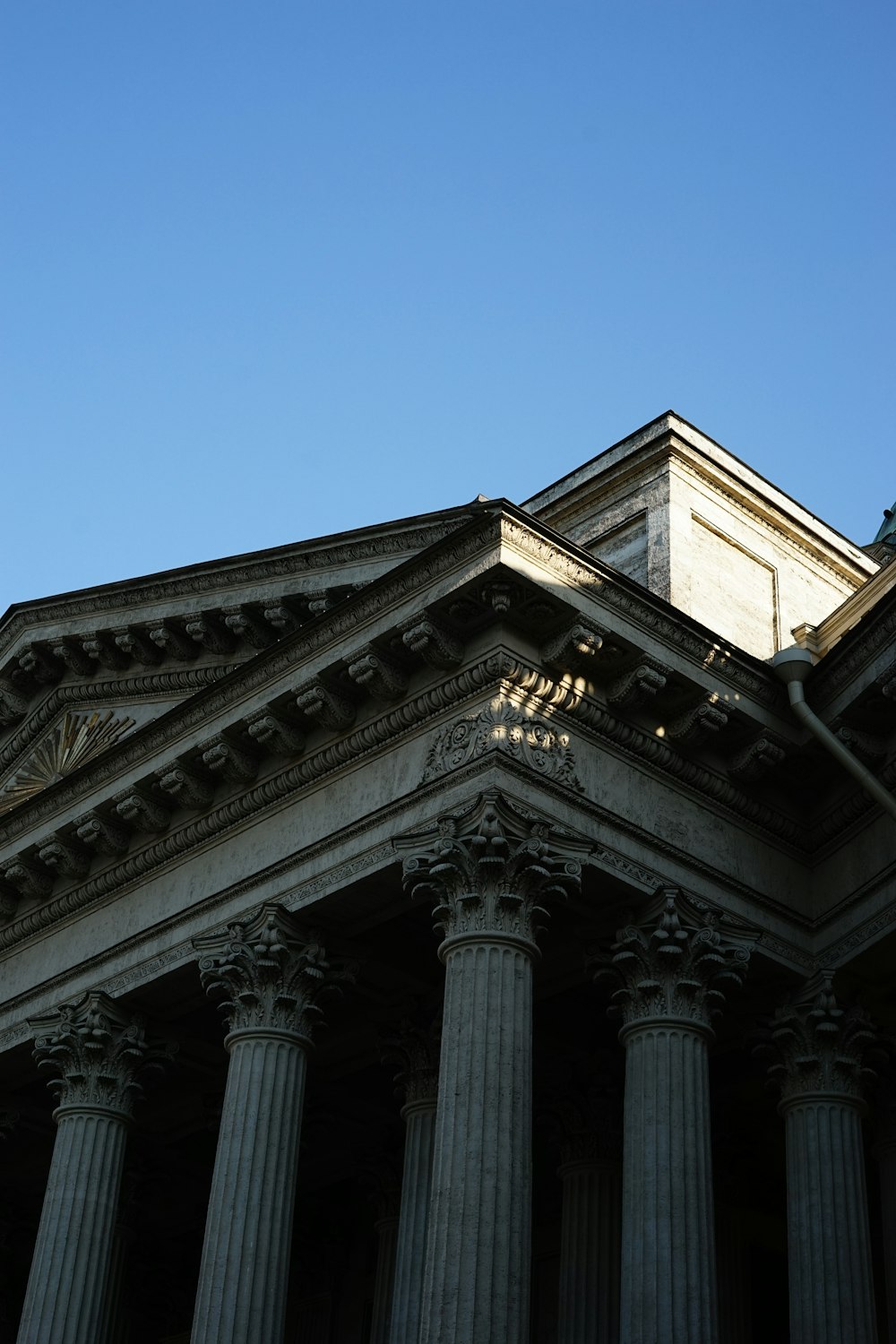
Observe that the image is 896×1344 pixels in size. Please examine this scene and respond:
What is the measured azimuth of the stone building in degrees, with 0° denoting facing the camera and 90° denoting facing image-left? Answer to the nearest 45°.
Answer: approximately 45°
